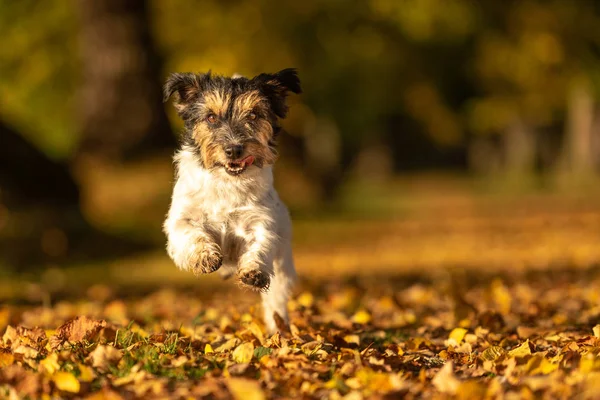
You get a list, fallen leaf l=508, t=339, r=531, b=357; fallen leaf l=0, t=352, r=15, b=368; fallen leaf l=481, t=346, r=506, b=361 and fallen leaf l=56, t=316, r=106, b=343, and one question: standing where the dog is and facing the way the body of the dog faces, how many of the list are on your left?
2

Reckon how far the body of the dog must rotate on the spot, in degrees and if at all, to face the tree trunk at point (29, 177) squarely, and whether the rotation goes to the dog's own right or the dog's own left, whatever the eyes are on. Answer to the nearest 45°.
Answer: approximately 180°

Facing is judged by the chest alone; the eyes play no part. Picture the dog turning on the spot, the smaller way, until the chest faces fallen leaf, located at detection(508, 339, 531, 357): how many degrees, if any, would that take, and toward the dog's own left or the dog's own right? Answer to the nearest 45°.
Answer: approximately 90° to the dog's own left

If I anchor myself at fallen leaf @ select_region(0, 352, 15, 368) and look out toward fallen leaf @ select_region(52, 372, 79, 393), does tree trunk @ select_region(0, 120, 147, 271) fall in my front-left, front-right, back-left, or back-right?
back-left

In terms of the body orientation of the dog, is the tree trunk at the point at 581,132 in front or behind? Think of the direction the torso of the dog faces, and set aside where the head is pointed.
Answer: behind

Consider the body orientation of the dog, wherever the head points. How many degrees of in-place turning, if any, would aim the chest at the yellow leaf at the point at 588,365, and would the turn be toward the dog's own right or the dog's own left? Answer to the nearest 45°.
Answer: approximately 45° to the dog's own left

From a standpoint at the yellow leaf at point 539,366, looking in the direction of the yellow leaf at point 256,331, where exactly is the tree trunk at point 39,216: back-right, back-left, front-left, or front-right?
front-right

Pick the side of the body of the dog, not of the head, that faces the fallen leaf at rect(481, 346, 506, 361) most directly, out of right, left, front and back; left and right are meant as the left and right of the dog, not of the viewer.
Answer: left

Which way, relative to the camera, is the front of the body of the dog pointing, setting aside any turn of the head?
toward the camera

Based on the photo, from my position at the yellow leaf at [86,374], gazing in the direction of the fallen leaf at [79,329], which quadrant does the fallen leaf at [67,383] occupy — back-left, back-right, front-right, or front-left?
back-left

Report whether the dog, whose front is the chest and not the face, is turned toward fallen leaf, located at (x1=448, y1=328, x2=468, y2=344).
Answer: no

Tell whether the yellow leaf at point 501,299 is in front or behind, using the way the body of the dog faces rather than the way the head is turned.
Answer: behind

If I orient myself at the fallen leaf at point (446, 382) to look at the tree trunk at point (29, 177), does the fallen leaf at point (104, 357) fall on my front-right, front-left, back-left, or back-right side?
front-left

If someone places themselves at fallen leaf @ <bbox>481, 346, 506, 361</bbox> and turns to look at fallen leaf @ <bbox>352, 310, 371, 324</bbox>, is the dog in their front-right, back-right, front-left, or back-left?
front-left

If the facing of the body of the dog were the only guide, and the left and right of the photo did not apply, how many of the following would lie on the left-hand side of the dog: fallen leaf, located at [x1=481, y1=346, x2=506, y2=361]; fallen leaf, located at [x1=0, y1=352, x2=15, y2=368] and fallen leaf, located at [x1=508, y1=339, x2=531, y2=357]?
2
